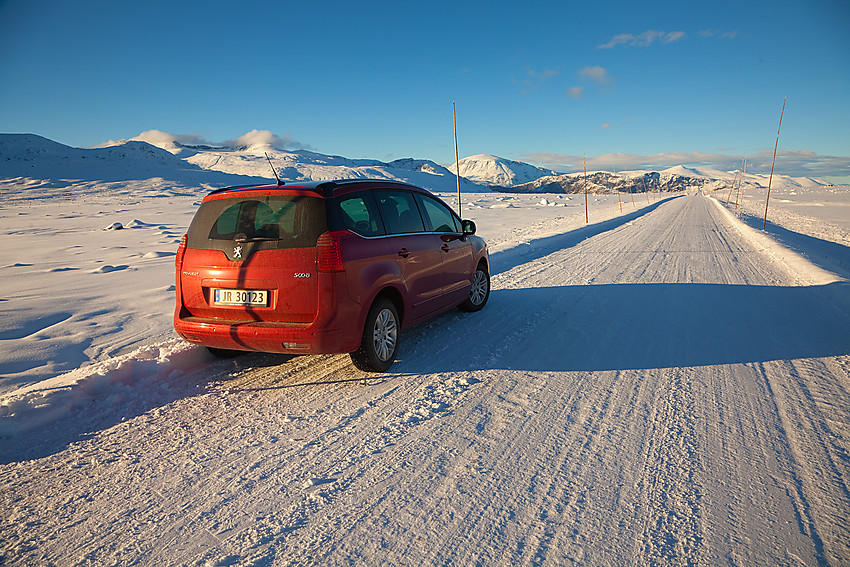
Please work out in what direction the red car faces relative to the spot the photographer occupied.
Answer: facing away from the viewer and to the right of the viewer
